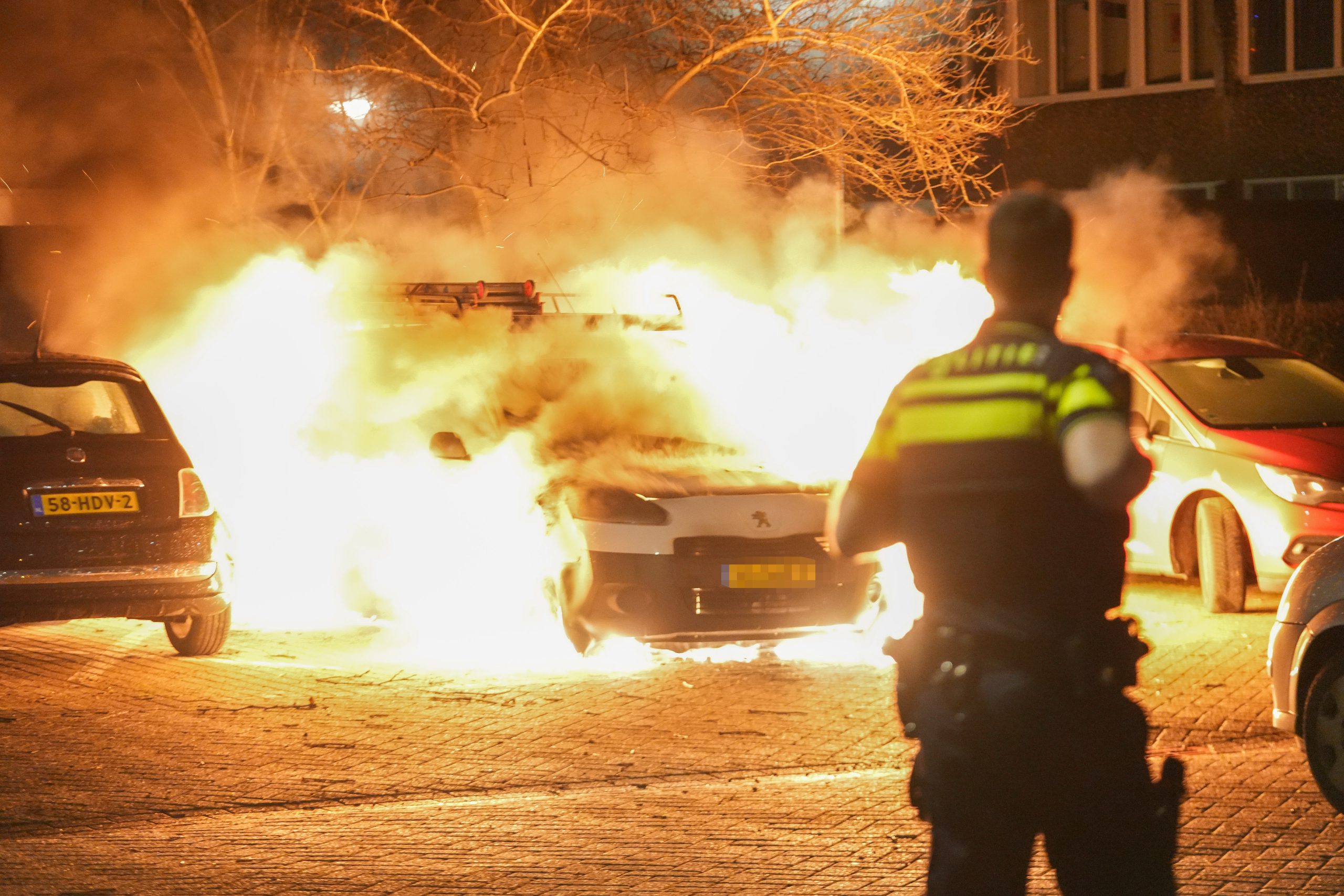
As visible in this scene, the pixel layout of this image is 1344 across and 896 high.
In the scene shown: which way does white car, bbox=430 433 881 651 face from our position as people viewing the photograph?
facing the viewer and to the right of the viewer

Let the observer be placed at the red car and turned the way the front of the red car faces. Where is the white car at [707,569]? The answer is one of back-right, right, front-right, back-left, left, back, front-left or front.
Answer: right

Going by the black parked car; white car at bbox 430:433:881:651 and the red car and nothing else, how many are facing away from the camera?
1

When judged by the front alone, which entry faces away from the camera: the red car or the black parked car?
the black parked car

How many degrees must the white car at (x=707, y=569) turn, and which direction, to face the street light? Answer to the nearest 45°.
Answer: approximately 135° to its left

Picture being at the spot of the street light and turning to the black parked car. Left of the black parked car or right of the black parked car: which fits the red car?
left

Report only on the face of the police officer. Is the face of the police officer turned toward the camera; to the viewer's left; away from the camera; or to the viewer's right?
away from the camera

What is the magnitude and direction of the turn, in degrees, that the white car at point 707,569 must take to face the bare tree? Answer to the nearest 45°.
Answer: approximately 135° to its left

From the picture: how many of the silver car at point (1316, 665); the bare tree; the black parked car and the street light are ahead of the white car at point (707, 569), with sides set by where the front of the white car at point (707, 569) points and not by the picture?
1

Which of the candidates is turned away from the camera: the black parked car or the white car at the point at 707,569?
the black parked car

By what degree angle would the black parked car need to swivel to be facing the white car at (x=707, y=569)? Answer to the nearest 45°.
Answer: approximately 135° to its right

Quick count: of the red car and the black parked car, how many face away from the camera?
1

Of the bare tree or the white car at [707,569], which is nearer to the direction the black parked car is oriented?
the bare tree

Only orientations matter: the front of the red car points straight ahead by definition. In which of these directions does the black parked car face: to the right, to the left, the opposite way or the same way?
the opposite way

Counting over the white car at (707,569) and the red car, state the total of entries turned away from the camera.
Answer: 0

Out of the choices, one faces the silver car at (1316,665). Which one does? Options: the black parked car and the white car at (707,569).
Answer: the white car at (707,569)

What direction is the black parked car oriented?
away from the camera

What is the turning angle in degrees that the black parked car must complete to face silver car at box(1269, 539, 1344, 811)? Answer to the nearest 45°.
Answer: approximately 135° to its right

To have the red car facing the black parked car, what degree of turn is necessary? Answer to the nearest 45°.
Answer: approximately 90° to its right

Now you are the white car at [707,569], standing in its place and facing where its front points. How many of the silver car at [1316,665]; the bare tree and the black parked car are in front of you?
1
